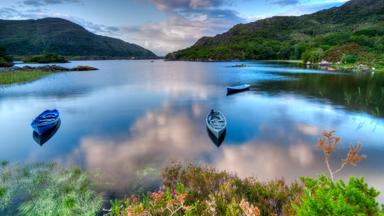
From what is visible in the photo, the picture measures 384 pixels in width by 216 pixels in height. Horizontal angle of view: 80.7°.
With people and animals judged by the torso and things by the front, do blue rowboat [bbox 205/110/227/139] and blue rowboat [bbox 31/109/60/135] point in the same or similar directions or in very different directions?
same or similar directions

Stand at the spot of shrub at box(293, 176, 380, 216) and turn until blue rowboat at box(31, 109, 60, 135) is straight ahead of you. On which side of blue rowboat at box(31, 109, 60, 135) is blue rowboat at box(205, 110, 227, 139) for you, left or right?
right
